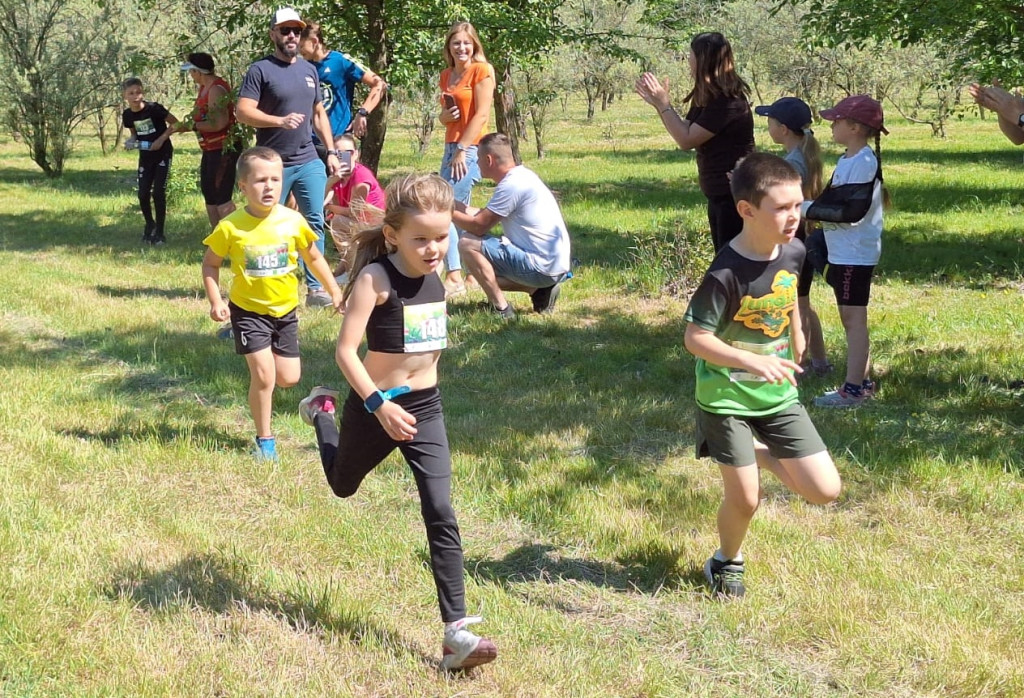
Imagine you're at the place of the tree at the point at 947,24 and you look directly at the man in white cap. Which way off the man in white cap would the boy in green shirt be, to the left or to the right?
left

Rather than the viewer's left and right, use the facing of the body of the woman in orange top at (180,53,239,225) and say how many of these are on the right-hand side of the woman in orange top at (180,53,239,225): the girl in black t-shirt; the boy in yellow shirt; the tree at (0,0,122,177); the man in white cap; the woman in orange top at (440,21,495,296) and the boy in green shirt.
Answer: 1

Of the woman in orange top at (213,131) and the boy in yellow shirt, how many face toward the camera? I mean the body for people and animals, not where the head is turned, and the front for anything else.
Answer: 1

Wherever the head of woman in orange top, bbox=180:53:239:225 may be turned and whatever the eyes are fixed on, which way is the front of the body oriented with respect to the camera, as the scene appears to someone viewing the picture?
to the viewer's left

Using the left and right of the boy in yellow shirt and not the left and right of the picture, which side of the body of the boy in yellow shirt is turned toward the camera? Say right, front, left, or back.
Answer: front

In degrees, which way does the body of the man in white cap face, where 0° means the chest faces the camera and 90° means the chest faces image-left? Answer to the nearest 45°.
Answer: approximately 315°

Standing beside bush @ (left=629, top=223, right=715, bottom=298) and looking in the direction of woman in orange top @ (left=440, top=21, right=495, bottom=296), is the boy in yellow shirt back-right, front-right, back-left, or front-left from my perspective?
front-left

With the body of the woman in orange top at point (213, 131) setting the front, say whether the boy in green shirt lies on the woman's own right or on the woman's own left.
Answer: on the woman's own left

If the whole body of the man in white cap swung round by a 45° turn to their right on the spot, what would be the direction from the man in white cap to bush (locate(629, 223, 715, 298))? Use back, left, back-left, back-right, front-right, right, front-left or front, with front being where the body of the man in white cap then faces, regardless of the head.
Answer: left

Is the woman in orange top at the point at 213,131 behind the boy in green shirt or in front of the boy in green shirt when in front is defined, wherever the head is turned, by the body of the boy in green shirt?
behind

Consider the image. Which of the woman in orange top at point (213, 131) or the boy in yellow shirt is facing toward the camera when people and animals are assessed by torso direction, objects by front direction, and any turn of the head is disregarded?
the boy in yellow shirt

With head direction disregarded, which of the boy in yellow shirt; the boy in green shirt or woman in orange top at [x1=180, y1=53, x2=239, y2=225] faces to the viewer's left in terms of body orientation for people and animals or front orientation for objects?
the woman in orange top

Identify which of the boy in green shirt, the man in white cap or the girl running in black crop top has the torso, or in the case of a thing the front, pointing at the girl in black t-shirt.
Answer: the man in white cap

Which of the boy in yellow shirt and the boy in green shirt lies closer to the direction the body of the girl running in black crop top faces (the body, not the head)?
the boy in green shirt

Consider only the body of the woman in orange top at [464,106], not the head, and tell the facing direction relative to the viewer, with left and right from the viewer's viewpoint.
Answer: facing the viewer and to the left of the viewer

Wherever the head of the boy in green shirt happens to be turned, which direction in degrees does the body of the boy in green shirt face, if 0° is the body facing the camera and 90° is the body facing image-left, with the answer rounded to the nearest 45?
approximately 315°

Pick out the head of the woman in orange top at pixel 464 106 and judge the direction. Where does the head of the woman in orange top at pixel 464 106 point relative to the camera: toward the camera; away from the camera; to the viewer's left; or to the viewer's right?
toward the camera

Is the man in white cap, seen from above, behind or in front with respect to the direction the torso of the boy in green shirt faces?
behind

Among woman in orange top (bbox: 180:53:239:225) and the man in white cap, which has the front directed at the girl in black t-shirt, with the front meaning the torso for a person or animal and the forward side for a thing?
the man in white cap
